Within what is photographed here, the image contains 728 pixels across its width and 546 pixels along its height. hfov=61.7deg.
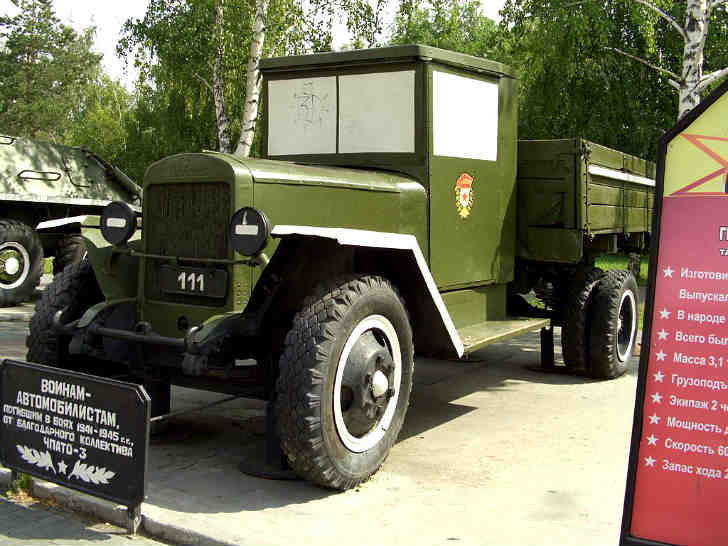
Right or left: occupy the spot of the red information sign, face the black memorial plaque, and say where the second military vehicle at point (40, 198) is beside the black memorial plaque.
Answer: right

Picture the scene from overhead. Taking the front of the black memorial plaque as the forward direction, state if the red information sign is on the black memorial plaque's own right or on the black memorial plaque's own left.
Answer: on the black memorial plaque's own left

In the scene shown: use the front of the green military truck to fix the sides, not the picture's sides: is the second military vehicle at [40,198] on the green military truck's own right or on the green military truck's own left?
on the green military truck's own right

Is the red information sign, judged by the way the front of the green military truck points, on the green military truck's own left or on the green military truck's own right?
on the green military truck's own left

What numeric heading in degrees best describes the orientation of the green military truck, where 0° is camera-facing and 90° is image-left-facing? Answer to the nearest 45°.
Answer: approximately 45°

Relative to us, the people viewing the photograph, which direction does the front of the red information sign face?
facing the viewer

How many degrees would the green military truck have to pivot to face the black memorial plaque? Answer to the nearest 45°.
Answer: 0° — it already faces it

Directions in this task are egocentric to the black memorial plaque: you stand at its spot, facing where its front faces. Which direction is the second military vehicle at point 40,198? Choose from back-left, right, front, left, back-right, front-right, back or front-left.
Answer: back-right

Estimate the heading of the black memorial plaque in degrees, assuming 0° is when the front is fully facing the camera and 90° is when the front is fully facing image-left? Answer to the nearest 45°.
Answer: approximately 45°

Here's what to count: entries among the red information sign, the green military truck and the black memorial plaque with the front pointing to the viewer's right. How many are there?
0

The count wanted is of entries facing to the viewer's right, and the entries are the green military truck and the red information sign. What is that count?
0
